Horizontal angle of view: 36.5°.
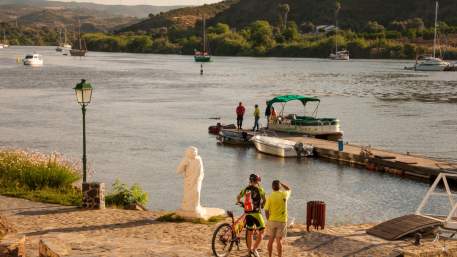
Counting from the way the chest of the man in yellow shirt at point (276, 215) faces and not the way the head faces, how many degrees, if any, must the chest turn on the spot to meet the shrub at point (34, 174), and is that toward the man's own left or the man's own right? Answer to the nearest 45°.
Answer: approximately 45° to the man's own left

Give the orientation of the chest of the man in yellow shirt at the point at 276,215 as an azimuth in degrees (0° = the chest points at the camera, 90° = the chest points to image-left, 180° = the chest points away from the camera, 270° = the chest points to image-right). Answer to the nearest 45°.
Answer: approximately 180°

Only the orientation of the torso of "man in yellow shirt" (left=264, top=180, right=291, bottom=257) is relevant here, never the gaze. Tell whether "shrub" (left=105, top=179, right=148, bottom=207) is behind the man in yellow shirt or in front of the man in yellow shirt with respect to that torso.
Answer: in front

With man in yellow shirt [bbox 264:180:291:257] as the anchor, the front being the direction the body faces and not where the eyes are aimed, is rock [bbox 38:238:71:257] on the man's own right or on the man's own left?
on the man's own left

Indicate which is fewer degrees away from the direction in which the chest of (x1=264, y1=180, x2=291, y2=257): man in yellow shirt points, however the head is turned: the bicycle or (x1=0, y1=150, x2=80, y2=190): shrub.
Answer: the shrub

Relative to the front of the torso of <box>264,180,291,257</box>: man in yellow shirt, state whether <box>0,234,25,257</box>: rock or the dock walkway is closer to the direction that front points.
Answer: the dock walkway

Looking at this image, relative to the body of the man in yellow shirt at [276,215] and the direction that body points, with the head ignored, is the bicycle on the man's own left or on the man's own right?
on the man's own left
